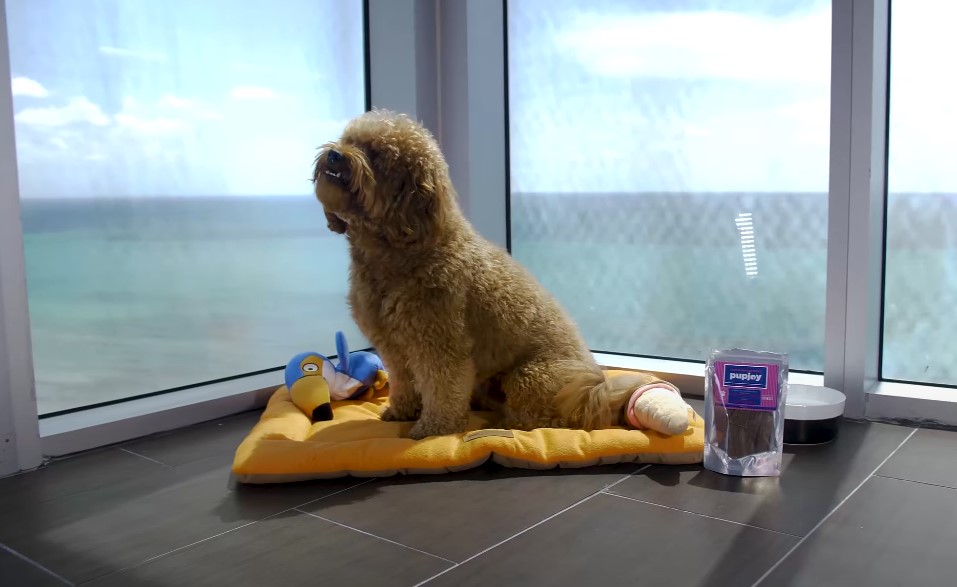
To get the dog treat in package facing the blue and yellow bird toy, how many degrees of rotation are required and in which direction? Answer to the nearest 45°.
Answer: approximately 90° to its right

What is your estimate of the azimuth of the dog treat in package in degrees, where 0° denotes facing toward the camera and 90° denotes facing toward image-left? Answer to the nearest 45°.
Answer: approximately 0°

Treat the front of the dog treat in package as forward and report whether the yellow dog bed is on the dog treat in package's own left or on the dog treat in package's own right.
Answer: on the dog treat in package's own right

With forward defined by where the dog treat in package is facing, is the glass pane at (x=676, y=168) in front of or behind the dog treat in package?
behind

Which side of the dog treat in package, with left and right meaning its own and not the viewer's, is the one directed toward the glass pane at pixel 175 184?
right

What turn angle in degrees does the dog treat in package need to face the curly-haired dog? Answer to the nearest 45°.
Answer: approximately 90° to its right
